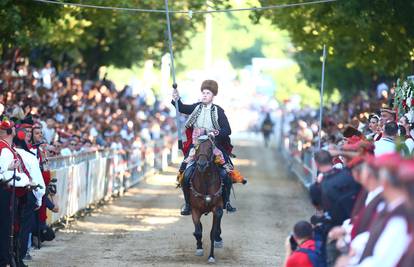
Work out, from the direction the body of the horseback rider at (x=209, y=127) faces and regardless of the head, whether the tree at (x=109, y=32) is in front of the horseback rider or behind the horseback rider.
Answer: behind

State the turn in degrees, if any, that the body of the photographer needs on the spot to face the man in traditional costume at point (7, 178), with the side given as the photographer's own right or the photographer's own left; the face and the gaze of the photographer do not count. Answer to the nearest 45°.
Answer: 0° — they already face them

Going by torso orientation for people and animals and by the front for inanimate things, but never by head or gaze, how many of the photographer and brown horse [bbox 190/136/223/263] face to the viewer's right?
0

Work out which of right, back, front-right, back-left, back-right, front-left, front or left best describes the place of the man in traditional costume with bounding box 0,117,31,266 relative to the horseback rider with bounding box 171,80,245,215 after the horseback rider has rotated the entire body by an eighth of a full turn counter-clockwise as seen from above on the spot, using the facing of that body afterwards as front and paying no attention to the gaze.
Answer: right

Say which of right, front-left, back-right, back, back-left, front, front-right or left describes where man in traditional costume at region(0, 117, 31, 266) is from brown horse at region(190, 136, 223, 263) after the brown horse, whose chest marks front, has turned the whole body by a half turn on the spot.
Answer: back-left

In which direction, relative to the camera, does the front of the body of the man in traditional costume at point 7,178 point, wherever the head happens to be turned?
to the viewer's right

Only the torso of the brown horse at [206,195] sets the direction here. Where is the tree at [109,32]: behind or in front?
behind

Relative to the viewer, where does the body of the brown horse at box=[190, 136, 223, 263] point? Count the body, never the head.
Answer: toward the camera

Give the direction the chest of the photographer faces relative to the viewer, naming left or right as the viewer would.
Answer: facing away from the viewer and to the left of the viewer

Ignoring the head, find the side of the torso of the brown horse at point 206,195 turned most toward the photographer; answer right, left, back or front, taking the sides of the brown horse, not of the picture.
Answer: front

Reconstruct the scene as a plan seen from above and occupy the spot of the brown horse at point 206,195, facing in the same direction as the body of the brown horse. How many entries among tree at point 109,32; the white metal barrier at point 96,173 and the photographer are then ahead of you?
1
